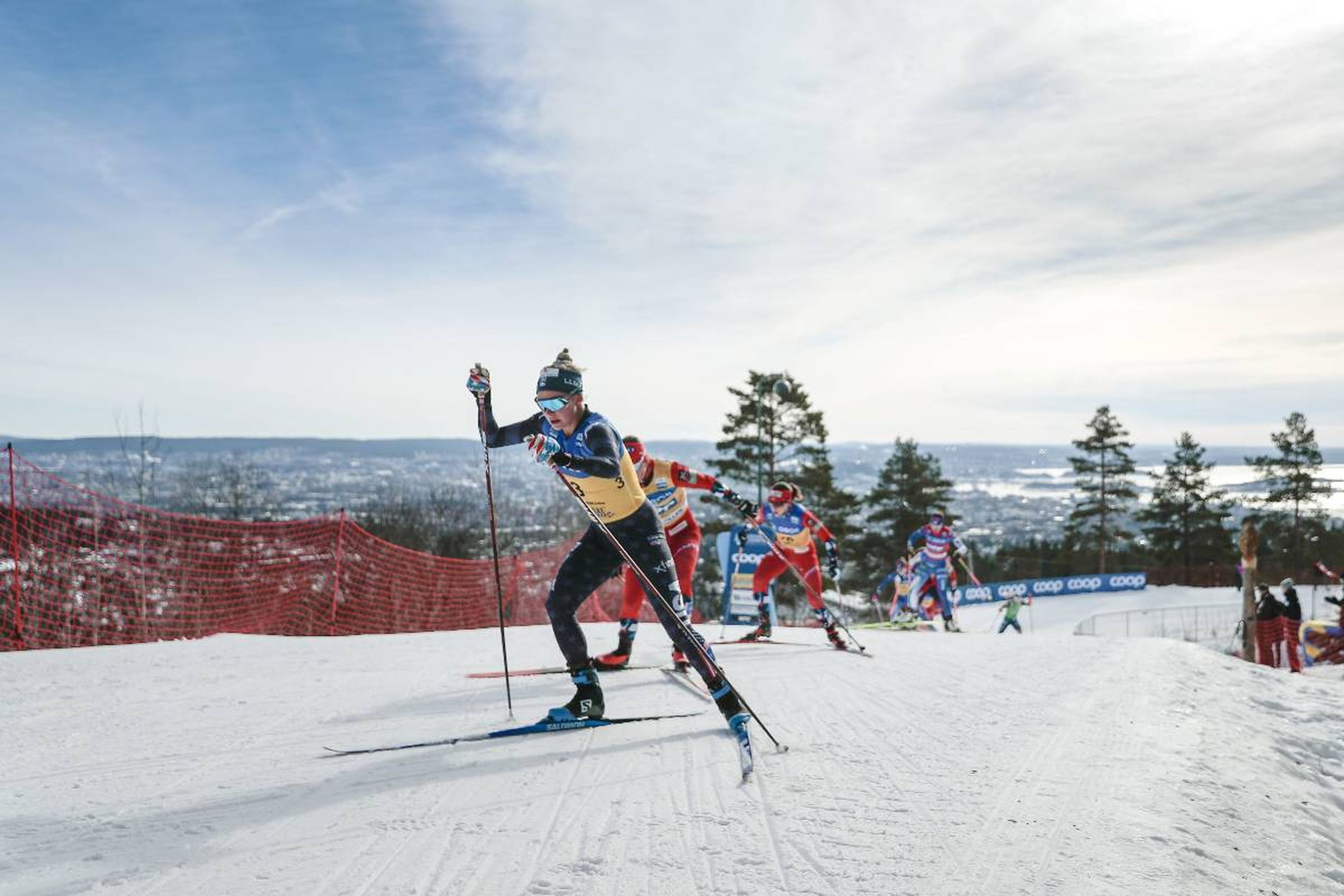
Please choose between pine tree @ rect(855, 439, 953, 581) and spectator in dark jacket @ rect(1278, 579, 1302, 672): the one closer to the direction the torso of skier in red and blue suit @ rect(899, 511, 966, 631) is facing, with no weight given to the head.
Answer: the spectator in dark jacket

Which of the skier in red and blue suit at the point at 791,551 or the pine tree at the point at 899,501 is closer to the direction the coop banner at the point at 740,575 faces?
the skier in red and blue suit

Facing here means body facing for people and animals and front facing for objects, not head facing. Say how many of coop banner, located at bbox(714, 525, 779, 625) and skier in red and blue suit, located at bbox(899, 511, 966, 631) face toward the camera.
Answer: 2

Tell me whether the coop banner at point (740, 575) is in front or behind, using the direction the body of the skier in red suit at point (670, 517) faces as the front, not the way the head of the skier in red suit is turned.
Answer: behind

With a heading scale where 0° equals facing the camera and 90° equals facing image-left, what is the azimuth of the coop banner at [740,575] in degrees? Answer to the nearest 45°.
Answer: approximately 0°

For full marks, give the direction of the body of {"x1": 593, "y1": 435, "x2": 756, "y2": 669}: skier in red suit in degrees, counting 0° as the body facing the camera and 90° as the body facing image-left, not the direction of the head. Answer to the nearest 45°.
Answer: approximately 45°

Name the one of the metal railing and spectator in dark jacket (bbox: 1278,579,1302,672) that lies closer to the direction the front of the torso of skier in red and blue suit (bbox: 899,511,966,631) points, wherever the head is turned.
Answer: the spectator in dark jacket
